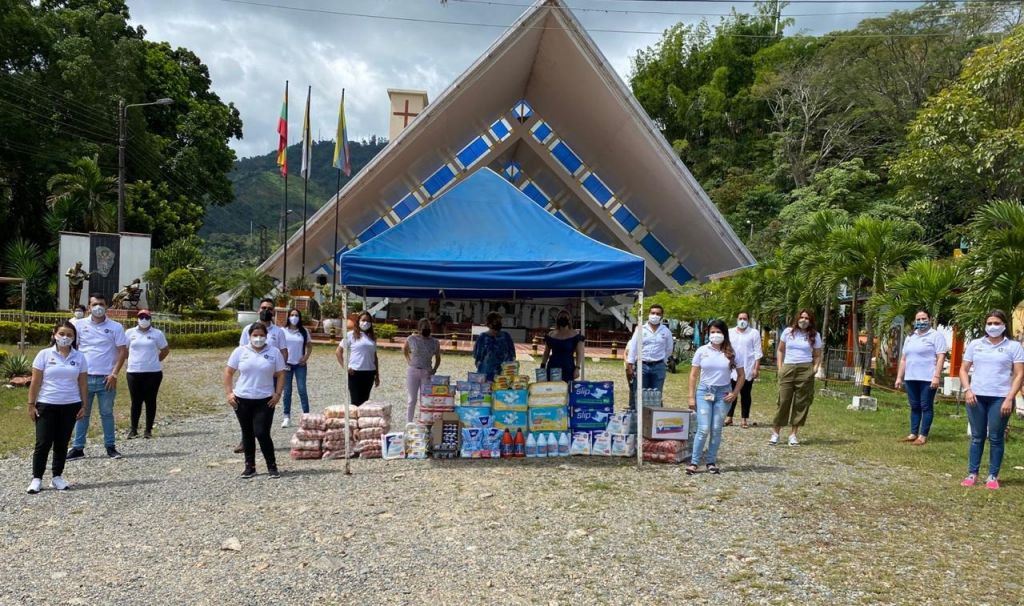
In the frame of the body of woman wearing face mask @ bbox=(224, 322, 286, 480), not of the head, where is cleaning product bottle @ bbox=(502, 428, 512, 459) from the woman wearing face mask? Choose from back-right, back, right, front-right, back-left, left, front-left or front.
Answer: left

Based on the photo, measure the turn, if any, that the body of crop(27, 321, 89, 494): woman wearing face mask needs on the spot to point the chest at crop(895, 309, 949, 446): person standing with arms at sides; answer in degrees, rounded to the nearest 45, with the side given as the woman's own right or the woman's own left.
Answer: approximately 90° to the woman's own left

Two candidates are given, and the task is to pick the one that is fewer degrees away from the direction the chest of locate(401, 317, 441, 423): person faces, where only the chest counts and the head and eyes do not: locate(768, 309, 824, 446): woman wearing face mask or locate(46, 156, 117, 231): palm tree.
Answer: the woman wearing face mask

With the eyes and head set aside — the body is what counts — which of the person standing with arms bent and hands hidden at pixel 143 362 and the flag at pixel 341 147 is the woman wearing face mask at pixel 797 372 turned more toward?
the person standing with arms bent and hands hidden

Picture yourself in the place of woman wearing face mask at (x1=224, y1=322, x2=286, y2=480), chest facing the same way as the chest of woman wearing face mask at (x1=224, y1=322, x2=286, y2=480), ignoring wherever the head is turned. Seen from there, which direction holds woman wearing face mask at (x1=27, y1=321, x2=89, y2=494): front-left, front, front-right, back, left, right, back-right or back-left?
right

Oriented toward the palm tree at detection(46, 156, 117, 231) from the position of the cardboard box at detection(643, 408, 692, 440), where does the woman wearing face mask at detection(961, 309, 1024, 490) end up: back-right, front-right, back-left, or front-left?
back-right

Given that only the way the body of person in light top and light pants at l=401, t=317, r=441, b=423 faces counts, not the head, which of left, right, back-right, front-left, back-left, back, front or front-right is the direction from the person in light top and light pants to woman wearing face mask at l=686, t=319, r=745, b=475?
front-left

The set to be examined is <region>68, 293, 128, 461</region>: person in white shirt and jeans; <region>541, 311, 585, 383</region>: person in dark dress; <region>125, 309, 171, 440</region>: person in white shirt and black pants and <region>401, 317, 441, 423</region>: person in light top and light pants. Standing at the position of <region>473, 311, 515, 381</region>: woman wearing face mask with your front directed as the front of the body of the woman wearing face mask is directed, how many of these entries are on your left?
1

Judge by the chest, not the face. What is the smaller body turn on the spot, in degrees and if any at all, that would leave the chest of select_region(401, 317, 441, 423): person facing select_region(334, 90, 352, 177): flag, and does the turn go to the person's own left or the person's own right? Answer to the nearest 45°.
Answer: approximately 180°
